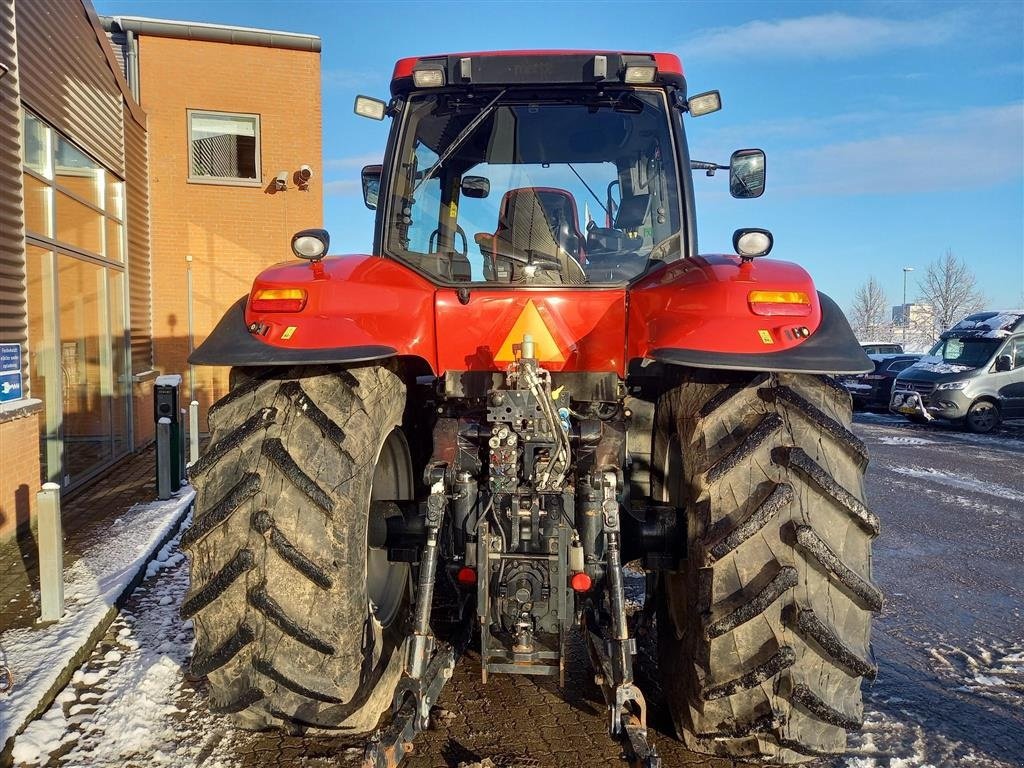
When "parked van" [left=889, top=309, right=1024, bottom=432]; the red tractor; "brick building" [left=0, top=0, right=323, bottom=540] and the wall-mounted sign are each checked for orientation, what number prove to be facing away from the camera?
1

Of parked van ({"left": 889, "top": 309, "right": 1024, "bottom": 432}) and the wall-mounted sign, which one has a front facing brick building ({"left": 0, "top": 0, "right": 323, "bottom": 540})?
the parked van

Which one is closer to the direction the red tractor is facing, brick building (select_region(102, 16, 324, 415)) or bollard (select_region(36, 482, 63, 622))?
the brick building

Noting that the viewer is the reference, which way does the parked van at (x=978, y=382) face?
facing the viewer and to the left of the viewer

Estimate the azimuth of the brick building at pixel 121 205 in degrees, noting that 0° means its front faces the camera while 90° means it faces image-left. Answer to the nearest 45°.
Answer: approximately 315°

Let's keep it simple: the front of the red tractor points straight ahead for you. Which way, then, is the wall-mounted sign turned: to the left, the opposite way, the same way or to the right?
to the right

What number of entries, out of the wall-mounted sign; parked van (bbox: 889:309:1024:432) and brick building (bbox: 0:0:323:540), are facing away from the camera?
0

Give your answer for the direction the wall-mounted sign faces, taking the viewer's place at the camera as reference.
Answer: facing the viewer and to the right of the viewer

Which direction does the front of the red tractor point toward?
away from the camera

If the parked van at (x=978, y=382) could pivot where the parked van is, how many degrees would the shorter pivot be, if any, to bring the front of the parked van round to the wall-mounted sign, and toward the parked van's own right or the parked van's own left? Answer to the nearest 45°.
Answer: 0° — it already faces it

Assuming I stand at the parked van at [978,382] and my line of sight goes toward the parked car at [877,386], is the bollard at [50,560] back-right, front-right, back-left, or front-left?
back-left

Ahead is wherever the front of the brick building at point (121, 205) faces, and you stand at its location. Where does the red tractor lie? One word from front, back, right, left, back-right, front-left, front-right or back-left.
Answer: front-right

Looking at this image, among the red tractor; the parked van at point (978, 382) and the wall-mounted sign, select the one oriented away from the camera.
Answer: the red tractor

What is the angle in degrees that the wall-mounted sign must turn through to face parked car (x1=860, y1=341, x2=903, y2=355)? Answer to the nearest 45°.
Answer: approximately 45° to its left
